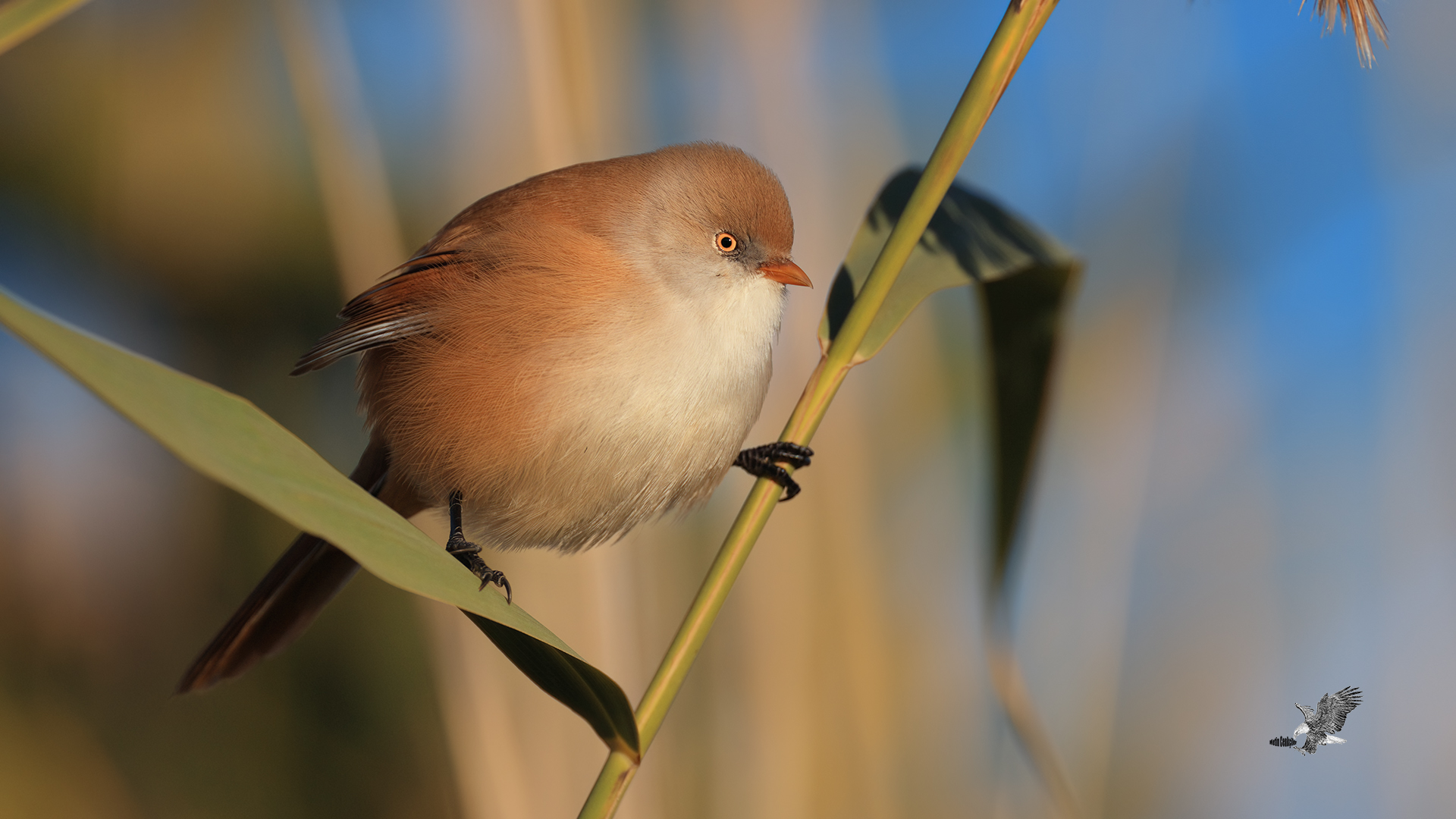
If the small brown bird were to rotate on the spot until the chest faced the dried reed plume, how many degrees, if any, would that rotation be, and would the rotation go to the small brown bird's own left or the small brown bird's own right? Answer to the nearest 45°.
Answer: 0° — it already faces it

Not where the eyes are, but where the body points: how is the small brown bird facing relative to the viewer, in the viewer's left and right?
facing the viewer and to the right of the viewer
